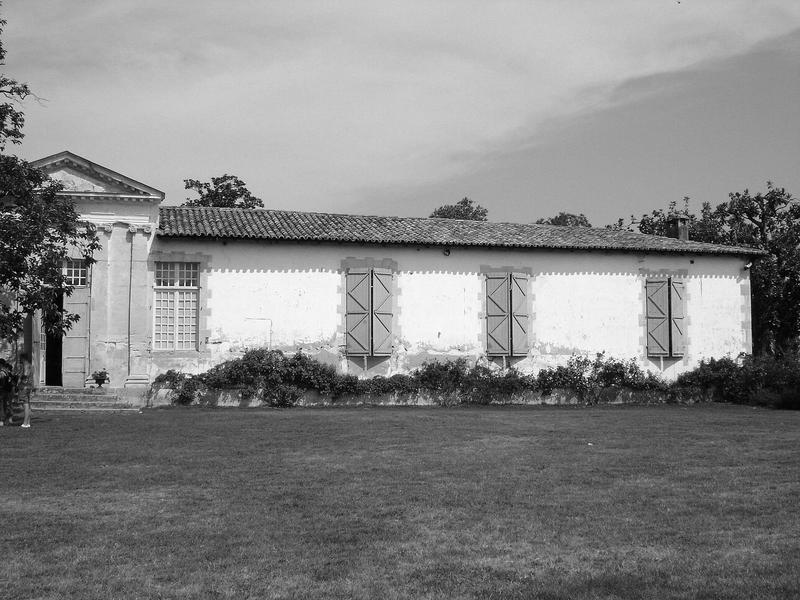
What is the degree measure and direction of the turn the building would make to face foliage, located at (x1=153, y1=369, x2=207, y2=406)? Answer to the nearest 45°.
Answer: approximately 90° to its right

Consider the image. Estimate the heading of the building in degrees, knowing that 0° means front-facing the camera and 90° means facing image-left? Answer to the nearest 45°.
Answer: approximately 0°

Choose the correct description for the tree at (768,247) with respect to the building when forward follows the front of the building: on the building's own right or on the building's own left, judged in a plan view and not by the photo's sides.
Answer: on the building's own left

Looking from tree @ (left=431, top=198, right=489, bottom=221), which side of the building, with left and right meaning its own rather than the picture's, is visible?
back

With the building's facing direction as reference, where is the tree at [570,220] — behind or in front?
behind
